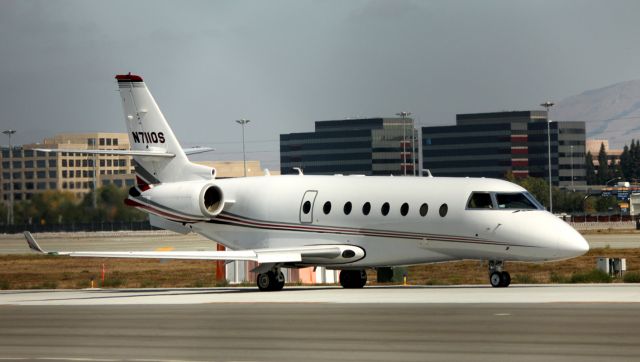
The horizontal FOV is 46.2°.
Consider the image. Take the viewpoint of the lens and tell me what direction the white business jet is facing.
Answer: facing the viewer and to the right of the viewer
